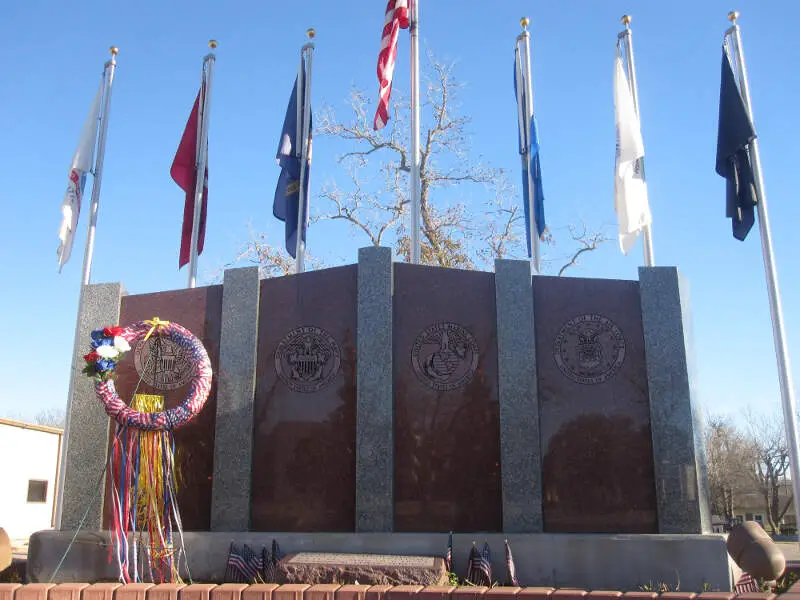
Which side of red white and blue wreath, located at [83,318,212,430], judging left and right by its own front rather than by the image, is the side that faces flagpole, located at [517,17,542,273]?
left

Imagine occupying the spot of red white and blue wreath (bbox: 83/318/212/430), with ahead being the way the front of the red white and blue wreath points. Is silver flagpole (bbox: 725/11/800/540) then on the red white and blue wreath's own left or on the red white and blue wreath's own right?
on the red white and blue wreath's own left

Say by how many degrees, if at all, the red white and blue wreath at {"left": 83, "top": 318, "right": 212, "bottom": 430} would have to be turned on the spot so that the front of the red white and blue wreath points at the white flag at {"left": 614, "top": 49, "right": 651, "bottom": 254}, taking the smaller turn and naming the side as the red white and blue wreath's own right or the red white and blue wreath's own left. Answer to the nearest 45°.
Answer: approximately 90° to the red white and blue wreath's own left

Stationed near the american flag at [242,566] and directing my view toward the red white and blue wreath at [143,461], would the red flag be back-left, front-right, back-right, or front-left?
front-right

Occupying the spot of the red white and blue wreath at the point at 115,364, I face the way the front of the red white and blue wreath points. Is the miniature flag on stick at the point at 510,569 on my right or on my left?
on my left

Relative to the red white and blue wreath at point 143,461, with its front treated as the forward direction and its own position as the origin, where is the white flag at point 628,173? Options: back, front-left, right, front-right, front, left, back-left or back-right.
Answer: left

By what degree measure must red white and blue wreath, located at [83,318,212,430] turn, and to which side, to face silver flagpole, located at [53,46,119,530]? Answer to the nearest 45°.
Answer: approximately 180°

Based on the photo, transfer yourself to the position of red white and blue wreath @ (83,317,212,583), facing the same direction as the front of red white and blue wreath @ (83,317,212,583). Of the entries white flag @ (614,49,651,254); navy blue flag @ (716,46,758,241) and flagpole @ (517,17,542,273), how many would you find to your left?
3

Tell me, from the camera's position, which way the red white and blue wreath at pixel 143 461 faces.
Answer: facing the viewer
